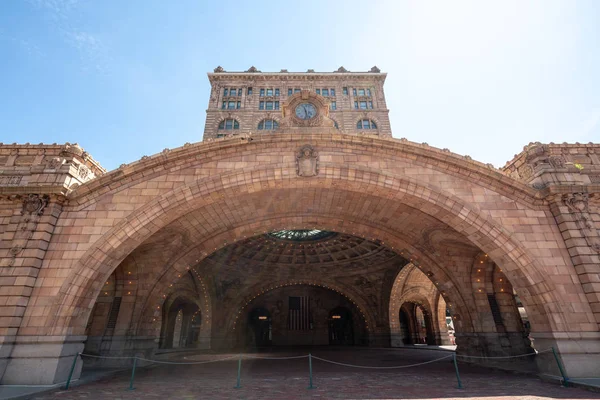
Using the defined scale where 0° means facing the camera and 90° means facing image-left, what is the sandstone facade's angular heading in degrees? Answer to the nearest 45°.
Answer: approximately 0°

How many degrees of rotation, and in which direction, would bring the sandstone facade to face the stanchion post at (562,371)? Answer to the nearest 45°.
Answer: approximately 90° to its left
